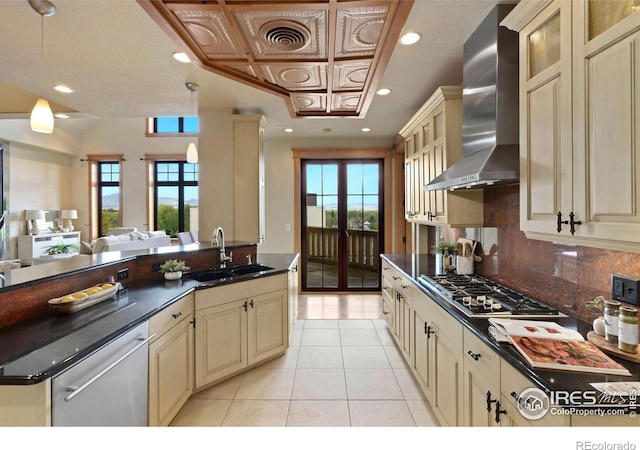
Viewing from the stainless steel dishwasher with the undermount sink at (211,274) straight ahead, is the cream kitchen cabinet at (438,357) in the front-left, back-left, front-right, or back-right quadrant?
front-right

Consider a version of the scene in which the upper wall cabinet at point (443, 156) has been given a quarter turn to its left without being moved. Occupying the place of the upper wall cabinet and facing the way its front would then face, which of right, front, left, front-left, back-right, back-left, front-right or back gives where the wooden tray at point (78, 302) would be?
front-right

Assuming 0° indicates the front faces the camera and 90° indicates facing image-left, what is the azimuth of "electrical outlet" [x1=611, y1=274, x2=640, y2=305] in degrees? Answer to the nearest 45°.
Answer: approximately 45°

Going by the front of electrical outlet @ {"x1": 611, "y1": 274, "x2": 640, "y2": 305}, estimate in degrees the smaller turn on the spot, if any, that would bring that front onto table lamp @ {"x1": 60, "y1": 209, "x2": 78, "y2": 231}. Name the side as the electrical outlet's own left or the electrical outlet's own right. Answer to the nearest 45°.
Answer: approximately 45° to the electrical outlet's own right

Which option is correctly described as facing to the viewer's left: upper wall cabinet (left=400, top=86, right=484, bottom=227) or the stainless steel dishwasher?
the upper wall cabinet

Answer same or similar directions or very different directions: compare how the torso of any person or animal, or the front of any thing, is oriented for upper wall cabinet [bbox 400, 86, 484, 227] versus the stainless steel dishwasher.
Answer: very different directions

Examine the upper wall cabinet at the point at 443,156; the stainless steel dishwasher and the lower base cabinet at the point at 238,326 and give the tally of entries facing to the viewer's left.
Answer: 1

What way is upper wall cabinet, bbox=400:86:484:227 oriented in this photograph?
to the viewer's left

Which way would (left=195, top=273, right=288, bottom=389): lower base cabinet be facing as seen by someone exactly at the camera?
facing the viewer and to the right of the viewer

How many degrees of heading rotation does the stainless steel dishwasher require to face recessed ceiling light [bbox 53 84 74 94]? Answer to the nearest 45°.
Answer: approximately 135° to its left

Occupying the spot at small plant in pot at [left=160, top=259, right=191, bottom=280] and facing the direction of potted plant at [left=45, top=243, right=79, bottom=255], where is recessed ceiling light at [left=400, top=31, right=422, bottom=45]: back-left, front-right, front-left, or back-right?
back-right

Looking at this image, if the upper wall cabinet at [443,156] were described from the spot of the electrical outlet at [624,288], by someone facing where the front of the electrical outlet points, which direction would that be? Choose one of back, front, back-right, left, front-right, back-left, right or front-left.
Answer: right
